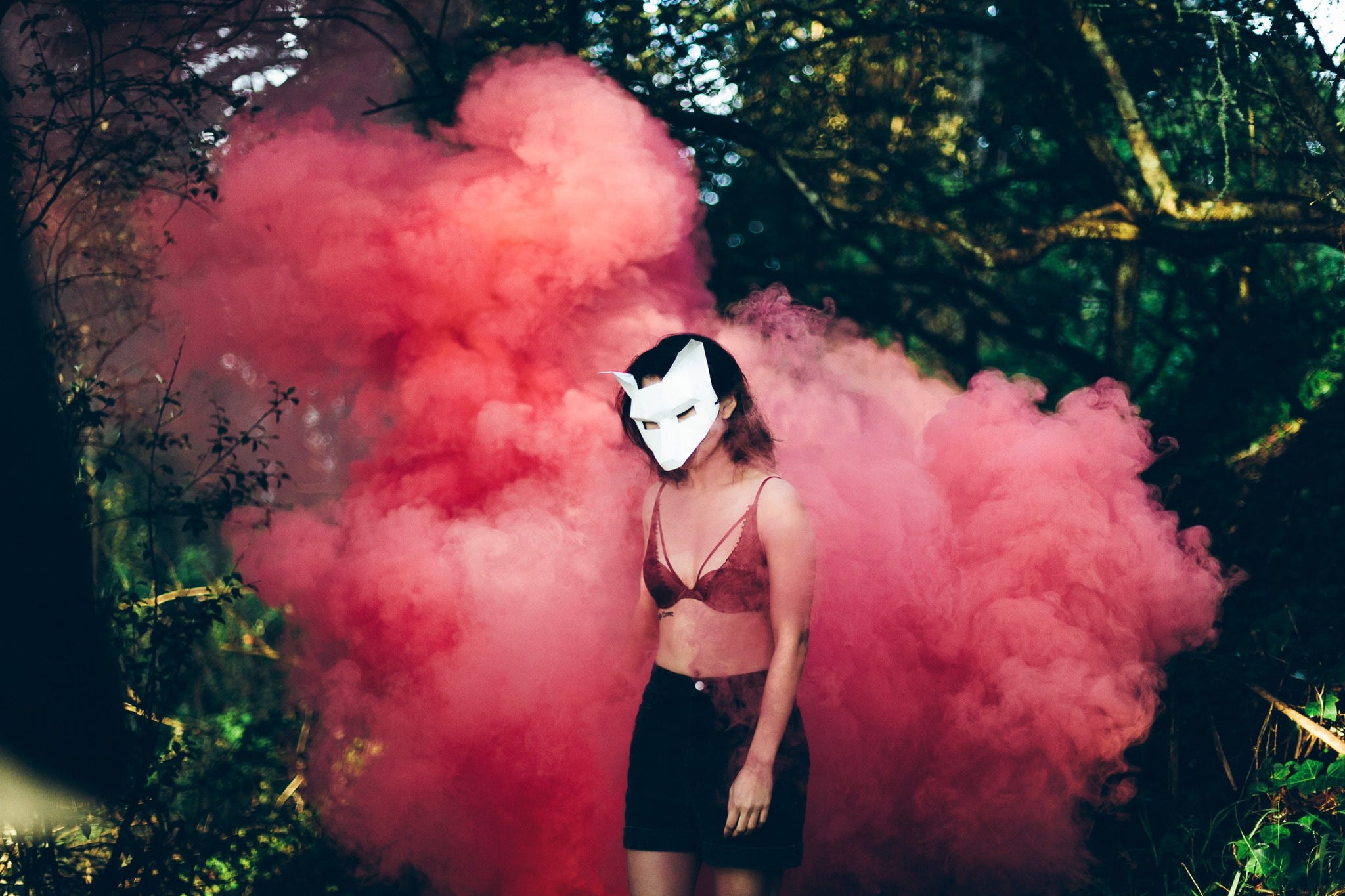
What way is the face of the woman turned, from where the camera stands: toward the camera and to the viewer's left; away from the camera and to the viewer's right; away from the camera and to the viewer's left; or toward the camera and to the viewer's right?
toward the camera and to the viewer's left

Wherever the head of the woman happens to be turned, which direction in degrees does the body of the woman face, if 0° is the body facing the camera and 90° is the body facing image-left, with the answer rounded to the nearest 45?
approximately 45°
